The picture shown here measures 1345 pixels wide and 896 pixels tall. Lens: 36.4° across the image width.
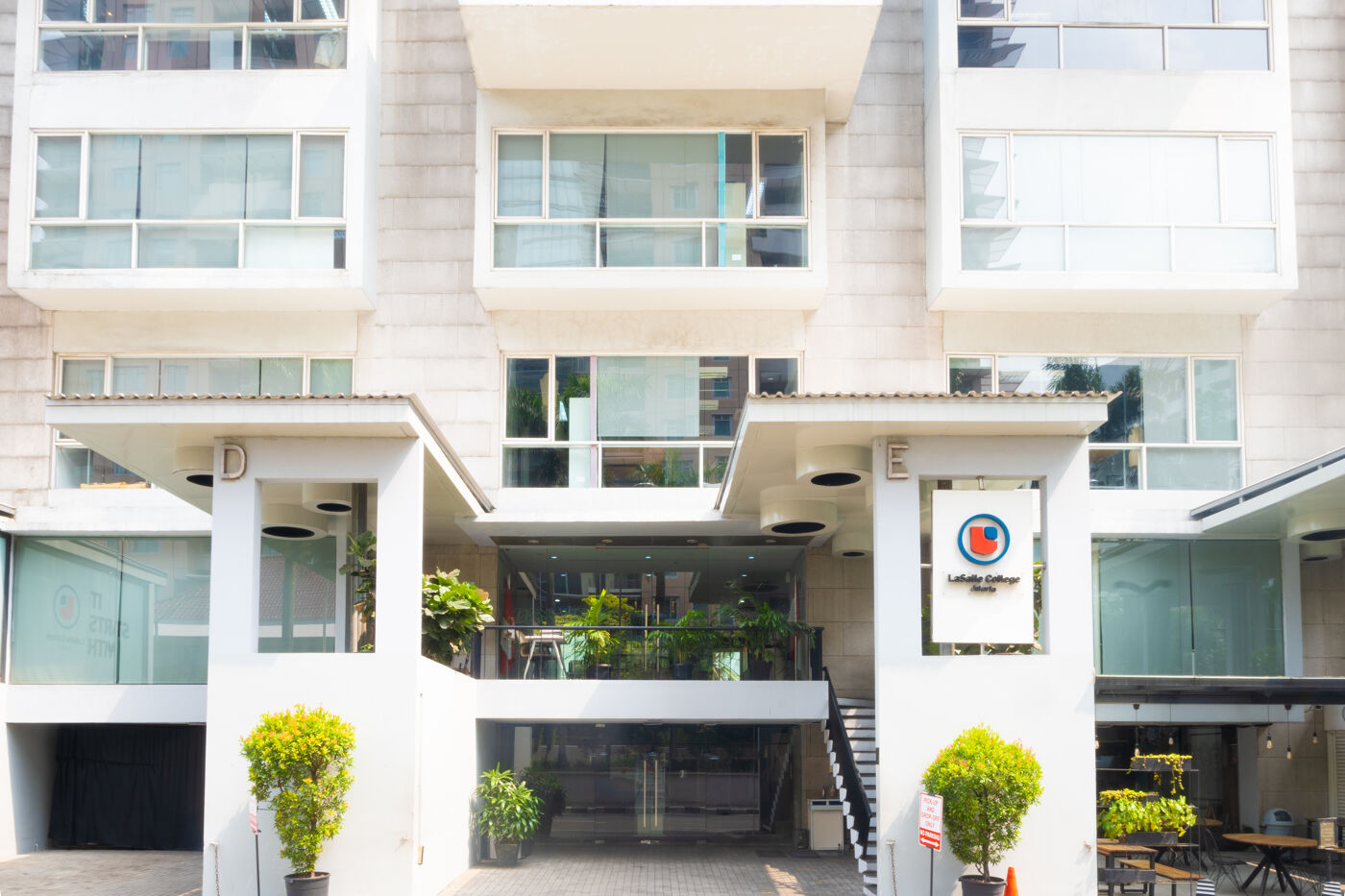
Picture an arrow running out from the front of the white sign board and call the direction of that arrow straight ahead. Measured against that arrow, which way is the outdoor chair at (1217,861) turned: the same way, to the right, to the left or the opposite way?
to the left

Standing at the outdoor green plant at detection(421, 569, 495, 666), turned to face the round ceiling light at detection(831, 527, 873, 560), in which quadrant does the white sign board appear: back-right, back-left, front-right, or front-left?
front-right

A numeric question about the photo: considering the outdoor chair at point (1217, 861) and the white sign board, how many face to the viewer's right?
1

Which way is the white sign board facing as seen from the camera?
toward the camera

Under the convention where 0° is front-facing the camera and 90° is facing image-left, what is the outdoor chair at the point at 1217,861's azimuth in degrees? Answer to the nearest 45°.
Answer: approximately 270°

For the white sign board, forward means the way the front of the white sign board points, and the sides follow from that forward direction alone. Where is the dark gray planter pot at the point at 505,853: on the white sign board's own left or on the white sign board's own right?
on the white sign board's own right

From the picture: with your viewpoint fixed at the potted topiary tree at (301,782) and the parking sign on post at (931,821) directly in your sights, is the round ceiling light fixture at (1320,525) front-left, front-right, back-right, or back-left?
front-left

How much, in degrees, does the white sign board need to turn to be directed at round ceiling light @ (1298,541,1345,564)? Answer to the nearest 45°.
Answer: approximately 135° to its left
